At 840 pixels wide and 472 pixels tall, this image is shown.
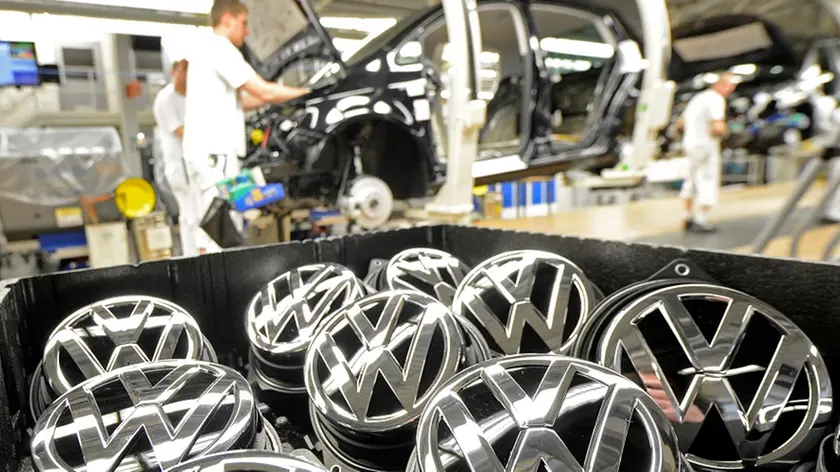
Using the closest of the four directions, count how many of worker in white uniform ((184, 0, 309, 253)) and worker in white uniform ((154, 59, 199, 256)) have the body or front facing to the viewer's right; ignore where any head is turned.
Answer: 2

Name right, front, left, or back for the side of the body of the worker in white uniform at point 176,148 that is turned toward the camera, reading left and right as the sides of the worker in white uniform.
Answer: right

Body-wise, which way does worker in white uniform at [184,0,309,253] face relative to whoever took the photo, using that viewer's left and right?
facing to the right of the viewer

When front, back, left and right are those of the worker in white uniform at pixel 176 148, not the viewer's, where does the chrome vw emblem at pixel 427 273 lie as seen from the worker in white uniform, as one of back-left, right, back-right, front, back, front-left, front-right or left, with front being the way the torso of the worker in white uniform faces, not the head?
right

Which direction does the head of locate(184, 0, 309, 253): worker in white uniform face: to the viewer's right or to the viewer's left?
to the viewer's right

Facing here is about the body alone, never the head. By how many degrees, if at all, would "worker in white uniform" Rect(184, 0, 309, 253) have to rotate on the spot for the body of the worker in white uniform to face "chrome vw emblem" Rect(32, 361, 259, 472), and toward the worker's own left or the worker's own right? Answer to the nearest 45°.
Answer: approximately 90° to the worker's own right

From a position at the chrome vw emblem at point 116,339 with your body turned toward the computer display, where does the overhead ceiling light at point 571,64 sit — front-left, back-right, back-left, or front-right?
front-right

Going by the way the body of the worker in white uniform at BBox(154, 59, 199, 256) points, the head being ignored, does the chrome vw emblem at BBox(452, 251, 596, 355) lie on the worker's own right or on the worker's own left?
on the worker's own right

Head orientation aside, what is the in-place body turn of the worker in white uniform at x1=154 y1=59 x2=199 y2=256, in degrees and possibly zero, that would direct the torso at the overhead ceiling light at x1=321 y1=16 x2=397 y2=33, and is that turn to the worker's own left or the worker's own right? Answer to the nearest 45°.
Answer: approximately 45° to the worker's own left

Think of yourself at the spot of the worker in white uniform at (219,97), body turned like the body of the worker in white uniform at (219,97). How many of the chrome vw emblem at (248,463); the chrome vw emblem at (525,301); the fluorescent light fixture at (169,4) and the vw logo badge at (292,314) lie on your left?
1

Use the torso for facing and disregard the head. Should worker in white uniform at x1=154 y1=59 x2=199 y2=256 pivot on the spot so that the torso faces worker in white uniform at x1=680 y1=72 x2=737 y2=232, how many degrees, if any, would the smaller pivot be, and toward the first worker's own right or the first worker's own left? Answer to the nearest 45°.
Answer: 0° — they already face them

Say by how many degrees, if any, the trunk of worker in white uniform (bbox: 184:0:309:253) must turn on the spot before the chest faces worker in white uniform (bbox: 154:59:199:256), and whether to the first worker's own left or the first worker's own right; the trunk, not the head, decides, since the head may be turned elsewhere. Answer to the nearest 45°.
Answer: approximately 135° to the first worker's own left
